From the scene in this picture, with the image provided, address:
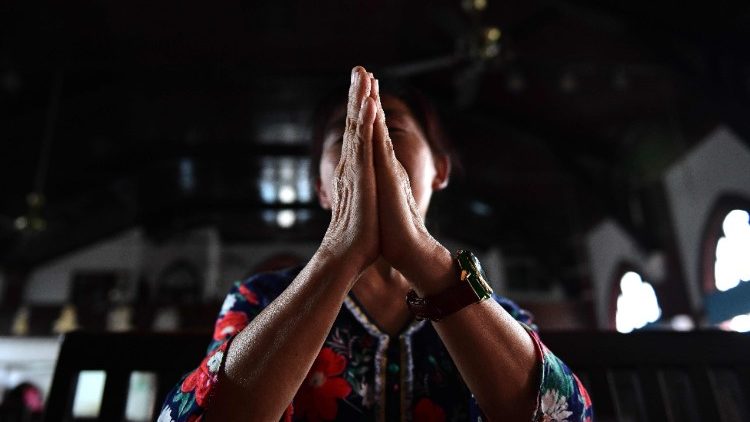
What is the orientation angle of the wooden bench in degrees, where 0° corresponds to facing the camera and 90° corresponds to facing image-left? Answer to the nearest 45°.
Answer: approximately 0°

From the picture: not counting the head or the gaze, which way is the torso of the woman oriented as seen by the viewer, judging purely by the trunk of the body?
toward the camera
